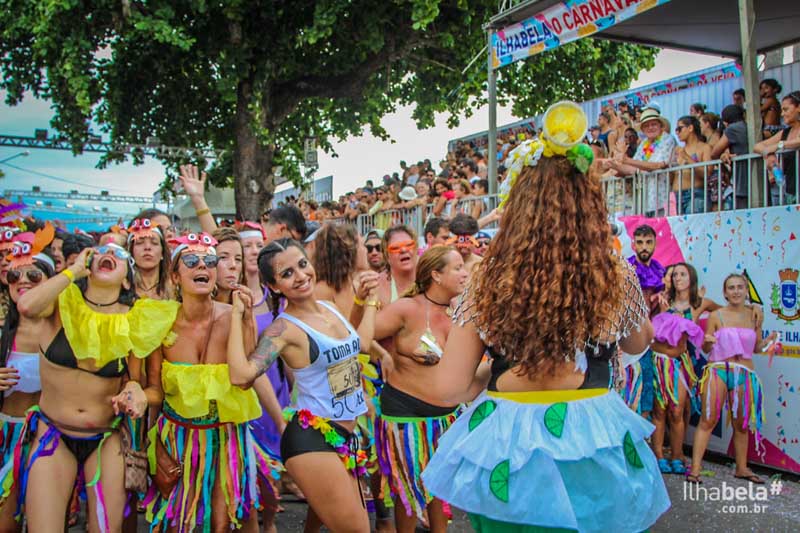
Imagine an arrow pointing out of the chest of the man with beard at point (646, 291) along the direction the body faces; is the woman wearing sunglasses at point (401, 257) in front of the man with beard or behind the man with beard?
in front

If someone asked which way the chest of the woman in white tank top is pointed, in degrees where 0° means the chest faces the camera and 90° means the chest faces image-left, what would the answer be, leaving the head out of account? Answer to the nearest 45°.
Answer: approximately 315°

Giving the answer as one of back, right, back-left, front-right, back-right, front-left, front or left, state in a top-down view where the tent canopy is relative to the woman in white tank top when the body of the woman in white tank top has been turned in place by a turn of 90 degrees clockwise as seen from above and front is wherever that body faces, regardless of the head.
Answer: back

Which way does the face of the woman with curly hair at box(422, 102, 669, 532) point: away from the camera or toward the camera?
away from the camera

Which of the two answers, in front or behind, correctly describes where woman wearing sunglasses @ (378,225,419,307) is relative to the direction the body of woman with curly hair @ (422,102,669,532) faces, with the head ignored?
in front

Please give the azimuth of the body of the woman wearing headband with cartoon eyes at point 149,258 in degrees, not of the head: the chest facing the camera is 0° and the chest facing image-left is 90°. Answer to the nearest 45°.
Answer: approximately 0°

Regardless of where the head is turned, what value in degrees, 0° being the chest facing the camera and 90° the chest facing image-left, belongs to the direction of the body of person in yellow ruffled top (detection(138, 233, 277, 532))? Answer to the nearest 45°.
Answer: approximately 0°
